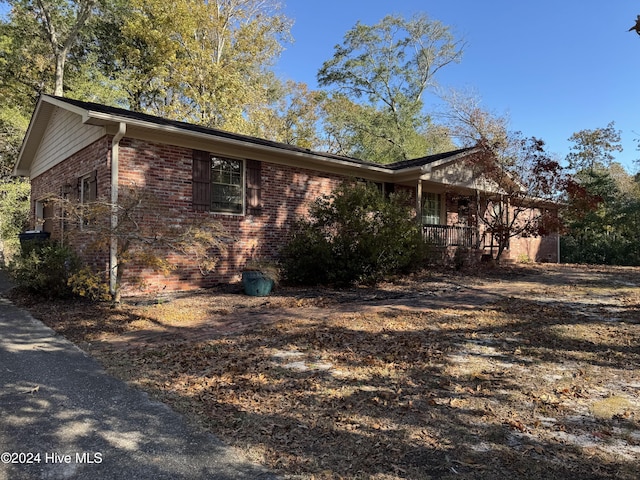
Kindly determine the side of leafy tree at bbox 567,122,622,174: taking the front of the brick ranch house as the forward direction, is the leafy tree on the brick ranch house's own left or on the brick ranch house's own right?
on the brick ranch house's own left

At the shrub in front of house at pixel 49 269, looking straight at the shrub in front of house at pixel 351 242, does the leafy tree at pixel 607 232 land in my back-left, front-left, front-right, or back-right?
front-left

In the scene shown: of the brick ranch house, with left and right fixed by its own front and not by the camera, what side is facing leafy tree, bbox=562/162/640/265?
left

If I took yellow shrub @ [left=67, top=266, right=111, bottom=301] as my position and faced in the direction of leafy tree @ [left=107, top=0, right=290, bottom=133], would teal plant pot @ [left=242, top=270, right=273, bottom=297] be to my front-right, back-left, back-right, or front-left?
front-right

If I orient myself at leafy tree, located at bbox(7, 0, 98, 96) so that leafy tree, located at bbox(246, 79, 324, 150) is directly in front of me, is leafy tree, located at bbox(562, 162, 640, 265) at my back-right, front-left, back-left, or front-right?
front-right

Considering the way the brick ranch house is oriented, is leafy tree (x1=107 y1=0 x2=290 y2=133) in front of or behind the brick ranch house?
behind

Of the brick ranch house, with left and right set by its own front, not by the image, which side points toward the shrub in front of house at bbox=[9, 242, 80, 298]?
right

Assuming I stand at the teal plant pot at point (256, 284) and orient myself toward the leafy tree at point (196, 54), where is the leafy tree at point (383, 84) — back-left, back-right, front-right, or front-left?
front-right

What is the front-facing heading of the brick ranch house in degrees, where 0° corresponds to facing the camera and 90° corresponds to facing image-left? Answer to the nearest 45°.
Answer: approximately 315°

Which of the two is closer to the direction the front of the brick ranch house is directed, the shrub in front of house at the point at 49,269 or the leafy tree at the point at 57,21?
the shrub in front of house

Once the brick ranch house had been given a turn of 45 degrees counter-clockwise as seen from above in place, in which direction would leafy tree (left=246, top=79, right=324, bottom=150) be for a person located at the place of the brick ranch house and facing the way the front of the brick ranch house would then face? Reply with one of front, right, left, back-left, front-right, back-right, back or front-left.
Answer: left

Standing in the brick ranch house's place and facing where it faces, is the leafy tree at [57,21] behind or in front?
behind

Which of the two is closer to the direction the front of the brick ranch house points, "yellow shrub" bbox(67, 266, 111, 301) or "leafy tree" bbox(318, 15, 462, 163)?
the yellow shrub

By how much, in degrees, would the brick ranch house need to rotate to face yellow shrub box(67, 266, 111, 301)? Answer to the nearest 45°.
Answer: approximately 45° to its right
